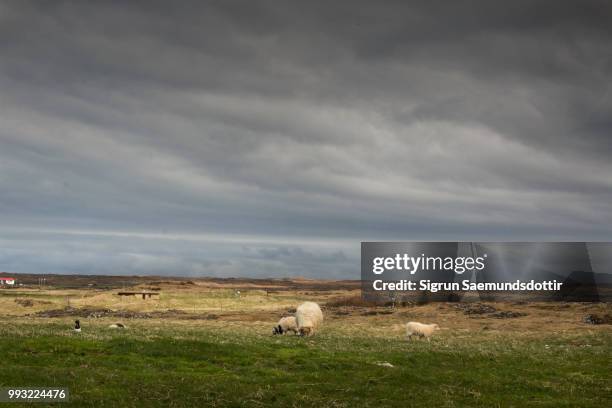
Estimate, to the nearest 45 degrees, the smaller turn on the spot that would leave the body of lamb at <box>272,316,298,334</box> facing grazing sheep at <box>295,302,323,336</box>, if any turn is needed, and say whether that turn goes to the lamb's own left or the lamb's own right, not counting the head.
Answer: approximately 135° to the lamb's own left

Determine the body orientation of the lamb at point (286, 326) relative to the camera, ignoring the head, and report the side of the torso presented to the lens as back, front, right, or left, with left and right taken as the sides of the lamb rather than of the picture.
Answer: left
